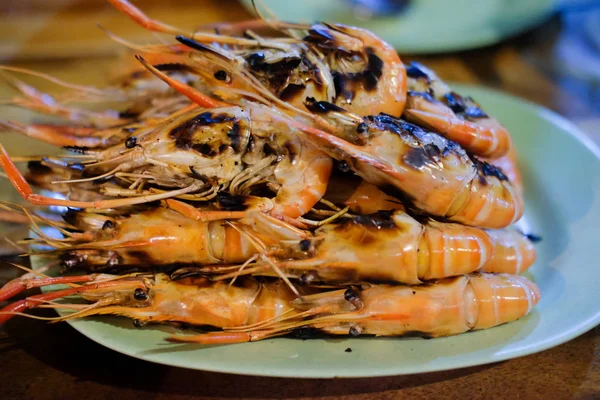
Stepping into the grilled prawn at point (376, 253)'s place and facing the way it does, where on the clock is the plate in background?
The plate in background is roughly at 3 o'clock from the grilled prawn.

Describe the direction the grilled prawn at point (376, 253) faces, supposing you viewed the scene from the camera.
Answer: facing to the left of the viewer

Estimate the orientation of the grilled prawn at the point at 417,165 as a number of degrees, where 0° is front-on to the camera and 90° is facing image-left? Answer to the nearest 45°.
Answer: approximately 90°

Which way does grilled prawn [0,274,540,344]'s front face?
to the viewer's left

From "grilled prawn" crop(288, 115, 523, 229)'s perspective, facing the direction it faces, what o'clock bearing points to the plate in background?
The plate in background is roughly at 3 o'clock from the grilled prawn.
